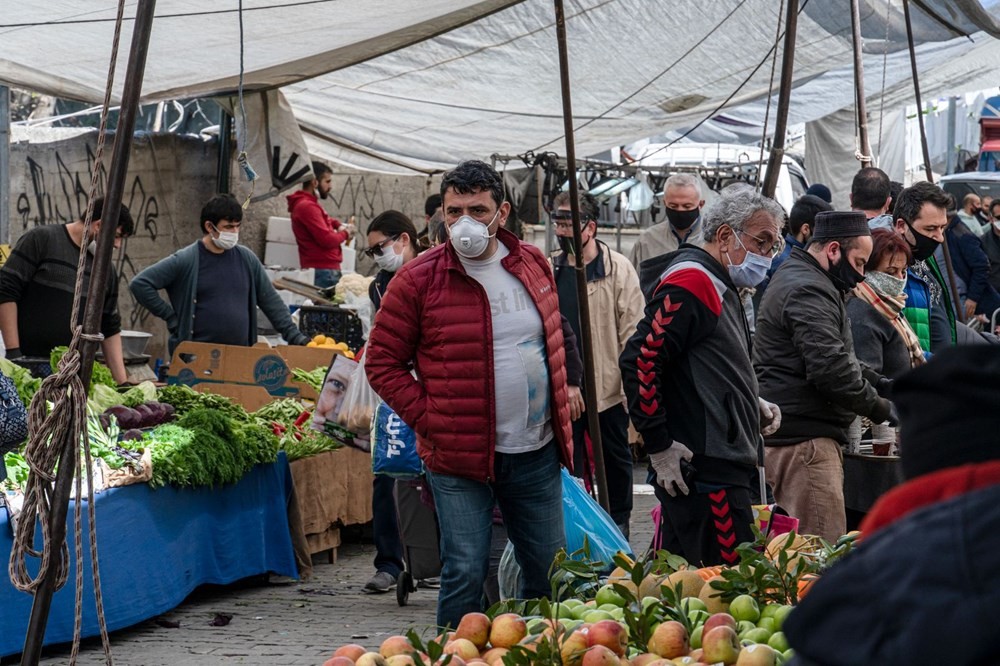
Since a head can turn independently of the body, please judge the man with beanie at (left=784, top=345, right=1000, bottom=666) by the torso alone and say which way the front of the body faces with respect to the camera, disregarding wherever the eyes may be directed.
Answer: away from the camera

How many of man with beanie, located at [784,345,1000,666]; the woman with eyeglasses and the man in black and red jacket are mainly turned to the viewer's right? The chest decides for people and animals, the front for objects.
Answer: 1

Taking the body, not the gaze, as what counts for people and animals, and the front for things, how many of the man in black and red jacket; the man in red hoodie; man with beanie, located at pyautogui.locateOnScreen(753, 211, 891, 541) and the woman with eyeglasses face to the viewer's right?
3

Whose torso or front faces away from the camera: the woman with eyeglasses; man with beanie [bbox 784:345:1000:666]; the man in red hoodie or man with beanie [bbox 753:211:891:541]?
man with beanie [bbox 784:345:1000:666]

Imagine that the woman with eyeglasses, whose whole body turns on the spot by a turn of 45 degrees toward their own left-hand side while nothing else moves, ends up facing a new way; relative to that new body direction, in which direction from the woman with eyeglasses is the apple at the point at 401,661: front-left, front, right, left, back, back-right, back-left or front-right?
front

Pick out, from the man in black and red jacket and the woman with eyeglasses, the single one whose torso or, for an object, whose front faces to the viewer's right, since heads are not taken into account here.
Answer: the man in black and red jacket

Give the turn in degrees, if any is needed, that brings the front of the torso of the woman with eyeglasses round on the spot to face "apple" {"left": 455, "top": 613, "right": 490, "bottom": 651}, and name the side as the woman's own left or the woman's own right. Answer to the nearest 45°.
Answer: approximately 45° to the woman's own left

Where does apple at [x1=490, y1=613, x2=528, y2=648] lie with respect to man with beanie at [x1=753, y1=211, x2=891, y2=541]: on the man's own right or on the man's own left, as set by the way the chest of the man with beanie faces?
on the man's own right

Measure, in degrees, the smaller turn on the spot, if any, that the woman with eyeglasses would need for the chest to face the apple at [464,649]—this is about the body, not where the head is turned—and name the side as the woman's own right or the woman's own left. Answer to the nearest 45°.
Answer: approximately 45° to the woman's own left

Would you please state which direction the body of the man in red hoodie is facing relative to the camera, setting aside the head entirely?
to the viewer's right

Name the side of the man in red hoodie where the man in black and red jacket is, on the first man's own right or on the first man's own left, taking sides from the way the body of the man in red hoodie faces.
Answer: on the first man's own right

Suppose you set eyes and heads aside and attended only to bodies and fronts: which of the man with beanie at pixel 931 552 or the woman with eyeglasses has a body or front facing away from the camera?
the man with beanie

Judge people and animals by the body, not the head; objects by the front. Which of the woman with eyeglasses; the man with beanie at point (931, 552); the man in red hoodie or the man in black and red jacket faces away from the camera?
the man with beanie

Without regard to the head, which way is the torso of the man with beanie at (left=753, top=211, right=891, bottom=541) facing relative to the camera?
to the viewer's right

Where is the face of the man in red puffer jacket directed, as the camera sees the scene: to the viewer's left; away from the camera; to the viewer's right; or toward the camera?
toward the camera
